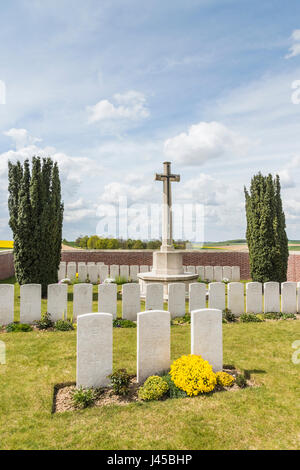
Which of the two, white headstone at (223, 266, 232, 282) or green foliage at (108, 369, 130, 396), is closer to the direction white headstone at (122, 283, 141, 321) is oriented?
the green foliage

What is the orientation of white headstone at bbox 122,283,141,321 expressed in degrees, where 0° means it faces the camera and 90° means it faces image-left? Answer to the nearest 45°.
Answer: approximately 0°

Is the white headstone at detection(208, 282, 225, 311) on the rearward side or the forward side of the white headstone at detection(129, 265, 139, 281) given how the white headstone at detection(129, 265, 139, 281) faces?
on the forward side

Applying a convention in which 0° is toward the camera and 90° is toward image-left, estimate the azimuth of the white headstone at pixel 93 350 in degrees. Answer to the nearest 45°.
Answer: approximately 0°

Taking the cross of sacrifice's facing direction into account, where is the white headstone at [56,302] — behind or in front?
in front

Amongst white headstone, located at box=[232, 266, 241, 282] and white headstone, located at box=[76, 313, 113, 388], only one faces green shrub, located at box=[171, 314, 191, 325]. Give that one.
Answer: white headstone, located at box=[232, 266, 241, 282]

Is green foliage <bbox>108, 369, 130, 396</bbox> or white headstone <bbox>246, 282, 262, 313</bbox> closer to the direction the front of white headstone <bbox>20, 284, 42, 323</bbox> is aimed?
the green foliage
